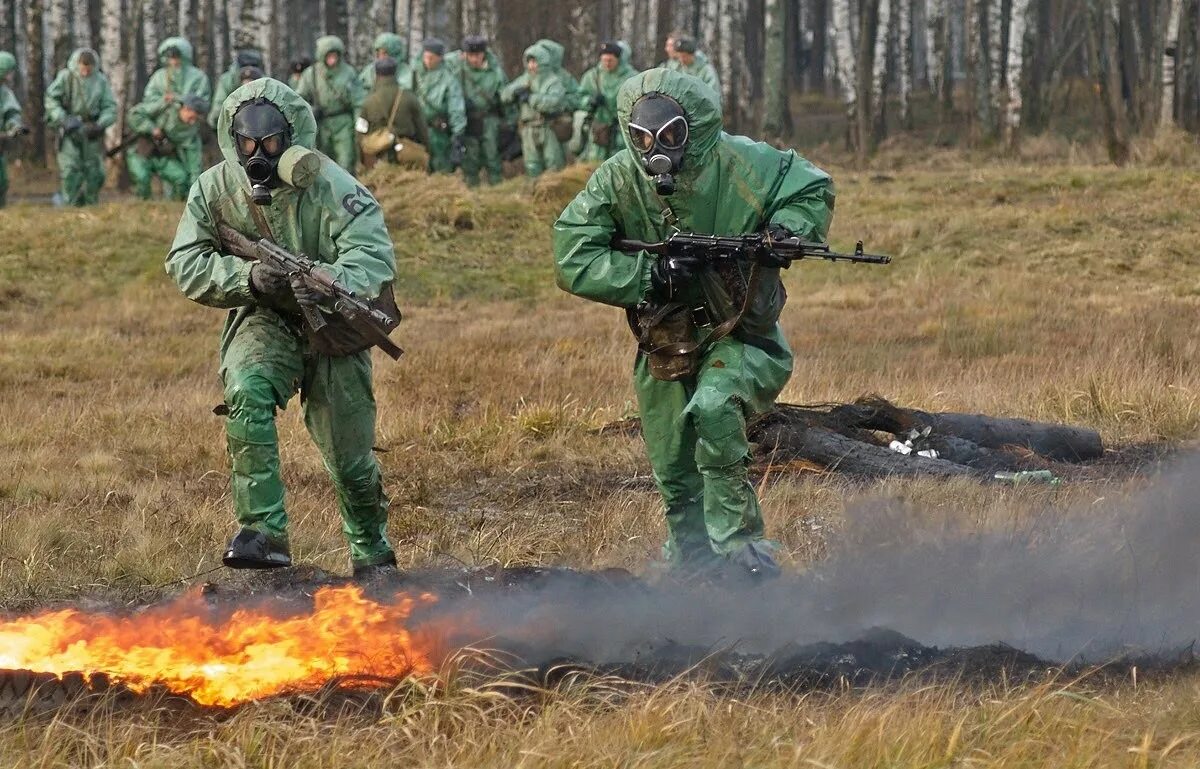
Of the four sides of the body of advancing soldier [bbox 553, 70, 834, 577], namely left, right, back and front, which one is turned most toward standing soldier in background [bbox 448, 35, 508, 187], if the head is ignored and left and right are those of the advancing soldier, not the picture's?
back

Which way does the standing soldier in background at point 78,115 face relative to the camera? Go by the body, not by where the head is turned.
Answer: toward the camera

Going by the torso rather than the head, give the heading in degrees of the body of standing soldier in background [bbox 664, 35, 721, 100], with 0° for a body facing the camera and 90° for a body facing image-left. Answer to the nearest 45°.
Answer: approximately 45°

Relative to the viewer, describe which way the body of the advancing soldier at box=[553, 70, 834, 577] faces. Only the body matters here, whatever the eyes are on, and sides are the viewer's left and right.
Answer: facing the viewer

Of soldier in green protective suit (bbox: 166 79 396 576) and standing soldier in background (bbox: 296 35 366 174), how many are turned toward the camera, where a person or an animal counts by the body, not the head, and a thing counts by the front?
2

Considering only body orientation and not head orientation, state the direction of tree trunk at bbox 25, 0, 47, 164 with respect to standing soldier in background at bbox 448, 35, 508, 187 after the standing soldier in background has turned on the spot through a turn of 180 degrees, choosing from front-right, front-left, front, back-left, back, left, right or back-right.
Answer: front-left

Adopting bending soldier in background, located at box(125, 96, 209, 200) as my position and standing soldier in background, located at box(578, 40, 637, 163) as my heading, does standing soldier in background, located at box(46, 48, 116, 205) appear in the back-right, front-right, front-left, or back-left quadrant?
back-left

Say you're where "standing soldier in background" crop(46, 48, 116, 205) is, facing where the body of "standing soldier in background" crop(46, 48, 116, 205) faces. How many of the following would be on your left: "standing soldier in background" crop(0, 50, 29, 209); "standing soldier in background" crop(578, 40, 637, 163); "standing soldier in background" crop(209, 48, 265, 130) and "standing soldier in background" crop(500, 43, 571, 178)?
3

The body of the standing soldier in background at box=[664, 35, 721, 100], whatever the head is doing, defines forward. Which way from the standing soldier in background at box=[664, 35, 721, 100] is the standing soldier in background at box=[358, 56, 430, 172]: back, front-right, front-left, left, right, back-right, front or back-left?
front-right

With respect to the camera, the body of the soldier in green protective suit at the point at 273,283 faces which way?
toward the camera

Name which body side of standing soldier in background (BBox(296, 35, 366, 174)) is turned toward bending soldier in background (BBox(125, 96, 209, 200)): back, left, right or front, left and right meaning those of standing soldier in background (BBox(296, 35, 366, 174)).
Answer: right

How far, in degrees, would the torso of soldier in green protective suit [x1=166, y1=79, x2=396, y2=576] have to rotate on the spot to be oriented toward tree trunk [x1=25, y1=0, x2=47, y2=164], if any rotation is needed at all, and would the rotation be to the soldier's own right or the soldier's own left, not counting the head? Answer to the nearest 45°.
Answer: approximately 180°

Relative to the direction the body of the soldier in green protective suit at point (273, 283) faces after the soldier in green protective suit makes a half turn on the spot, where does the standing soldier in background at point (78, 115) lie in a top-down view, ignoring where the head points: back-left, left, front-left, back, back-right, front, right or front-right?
front

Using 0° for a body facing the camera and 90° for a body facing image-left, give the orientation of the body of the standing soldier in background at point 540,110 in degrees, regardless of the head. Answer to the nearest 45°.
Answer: approximately 45°
